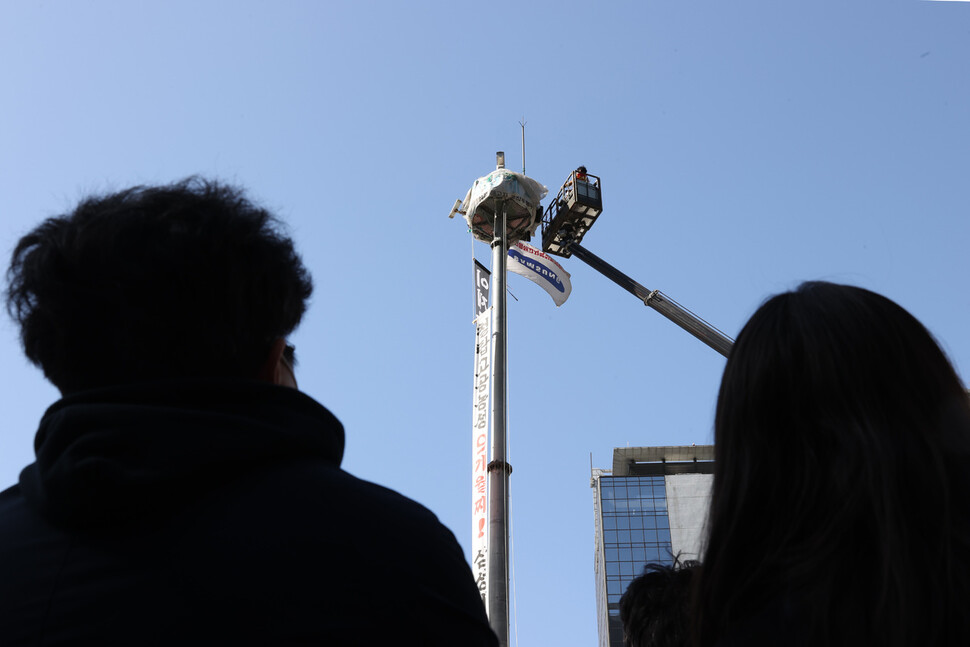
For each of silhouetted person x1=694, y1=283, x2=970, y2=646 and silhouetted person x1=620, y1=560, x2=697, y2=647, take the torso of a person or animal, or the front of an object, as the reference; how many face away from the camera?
2

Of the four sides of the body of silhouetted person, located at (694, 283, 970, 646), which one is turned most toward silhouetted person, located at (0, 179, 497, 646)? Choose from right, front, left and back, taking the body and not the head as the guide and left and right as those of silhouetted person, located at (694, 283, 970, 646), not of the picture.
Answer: left

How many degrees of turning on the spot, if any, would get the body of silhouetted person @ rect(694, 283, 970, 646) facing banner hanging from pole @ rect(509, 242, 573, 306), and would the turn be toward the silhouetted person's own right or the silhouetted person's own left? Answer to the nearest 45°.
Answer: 0° — they already face it

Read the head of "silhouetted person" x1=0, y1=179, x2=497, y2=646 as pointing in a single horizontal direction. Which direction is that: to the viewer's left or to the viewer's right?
to the viewer's right

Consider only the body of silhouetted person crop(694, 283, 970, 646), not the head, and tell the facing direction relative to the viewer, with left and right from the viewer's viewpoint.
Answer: facing away from the viewer

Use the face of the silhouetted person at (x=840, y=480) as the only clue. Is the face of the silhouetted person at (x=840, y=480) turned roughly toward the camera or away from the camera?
away from the camera

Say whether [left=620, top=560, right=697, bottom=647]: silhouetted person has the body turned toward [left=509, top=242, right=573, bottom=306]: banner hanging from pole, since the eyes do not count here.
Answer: yes

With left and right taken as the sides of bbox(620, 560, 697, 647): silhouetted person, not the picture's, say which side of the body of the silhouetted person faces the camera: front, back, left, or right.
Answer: back

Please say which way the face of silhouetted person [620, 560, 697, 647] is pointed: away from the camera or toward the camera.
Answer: away from the camera

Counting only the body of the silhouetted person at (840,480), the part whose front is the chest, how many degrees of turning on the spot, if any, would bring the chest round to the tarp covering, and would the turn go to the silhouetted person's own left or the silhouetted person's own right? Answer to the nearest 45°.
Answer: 0° — they already face it
